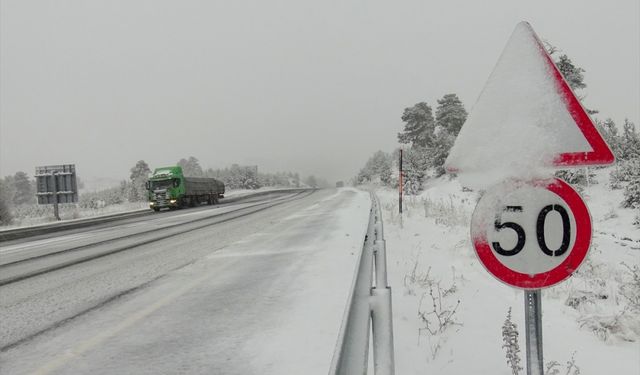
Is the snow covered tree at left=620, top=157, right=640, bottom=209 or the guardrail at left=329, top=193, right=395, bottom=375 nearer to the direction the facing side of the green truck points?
the guardrail

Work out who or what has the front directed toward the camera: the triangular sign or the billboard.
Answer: the triangular sign

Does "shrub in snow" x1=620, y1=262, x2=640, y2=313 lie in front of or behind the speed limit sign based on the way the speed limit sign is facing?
behind

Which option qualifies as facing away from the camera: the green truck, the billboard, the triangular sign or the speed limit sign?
the billboard

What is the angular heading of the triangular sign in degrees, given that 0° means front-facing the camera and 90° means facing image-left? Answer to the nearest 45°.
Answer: approximately 0°

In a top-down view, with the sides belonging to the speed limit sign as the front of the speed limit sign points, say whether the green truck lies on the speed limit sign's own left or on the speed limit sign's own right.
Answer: on the speed limit sign's own right

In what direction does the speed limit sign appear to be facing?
toward the camera

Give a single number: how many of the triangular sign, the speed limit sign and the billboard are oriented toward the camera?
2

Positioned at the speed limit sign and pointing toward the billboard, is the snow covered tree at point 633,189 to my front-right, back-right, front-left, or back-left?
front-right

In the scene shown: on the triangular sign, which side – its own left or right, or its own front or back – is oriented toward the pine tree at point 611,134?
back

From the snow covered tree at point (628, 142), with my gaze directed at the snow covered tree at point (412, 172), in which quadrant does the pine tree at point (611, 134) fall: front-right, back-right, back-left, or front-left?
front-right

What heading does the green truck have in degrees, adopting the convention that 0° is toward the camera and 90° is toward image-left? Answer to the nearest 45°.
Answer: approximately 45°

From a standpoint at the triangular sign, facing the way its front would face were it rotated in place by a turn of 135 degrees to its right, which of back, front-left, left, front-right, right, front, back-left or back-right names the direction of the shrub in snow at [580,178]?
front-right

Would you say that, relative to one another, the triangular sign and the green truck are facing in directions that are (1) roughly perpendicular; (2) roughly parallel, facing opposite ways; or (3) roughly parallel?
roughly parallel

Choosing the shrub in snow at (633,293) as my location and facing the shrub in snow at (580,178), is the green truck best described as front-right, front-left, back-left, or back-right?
front-left
